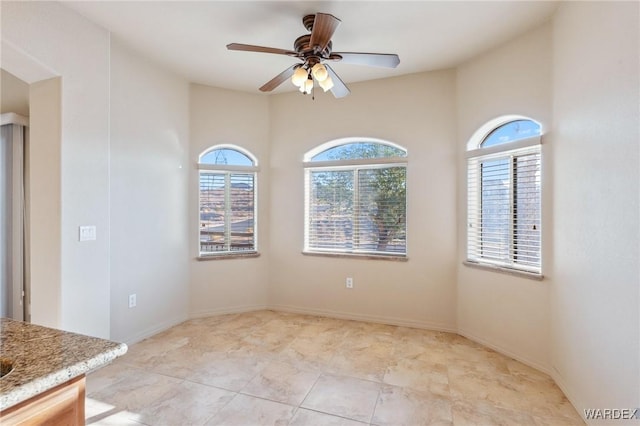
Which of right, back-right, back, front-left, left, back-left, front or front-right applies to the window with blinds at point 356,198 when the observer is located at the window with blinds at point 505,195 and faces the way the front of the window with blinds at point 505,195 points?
front-right

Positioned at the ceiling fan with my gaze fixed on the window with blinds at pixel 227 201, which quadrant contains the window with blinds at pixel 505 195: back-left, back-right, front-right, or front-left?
back-right

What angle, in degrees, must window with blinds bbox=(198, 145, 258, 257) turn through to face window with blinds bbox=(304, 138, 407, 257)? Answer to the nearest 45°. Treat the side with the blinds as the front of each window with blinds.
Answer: approximately 45° to its left

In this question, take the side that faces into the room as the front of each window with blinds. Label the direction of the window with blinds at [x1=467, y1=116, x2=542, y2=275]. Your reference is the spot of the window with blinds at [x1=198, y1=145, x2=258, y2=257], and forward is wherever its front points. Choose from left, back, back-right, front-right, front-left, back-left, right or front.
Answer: front-left

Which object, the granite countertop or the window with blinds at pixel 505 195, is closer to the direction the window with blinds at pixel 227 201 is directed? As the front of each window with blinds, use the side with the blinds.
the granite countertop

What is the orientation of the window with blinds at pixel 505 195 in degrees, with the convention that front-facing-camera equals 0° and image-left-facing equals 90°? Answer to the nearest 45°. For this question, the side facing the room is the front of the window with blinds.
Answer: approximately 45°

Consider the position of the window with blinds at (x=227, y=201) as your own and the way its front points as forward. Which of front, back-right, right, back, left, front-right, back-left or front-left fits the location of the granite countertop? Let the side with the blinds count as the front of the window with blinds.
front

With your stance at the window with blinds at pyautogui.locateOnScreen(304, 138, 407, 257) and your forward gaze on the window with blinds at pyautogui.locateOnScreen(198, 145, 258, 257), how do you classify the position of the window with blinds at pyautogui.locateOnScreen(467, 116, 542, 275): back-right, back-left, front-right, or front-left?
back-left

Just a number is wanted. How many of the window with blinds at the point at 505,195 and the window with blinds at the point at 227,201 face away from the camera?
0

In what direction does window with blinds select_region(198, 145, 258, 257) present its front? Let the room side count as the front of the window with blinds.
toward the camera

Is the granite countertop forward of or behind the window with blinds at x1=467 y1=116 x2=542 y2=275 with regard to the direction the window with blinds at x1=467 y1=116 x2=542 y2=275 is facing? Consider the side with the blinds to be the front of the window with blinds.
forward

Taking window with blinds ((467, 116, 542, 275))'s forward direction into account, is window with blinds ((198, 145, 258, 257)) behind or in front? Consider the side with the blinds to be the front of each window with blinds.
in front

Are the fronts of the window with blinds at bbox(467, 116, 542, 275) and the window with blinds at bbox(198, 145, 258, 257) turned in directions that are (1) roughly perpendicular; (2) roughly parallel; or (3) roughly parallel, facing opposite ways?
roughly perpendicular

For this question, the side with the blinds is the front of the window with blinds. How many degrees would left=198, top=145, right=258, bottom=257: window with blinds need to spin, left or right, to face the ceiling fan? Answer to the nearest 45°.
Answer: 0° — it already faces it

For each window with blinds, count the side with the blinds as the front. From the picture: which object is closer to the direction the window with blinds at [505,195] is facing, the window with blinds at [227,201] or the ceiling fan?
the ceiling fan
